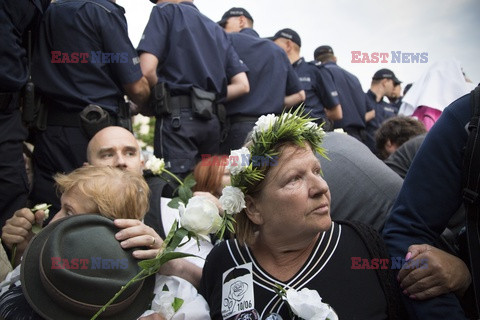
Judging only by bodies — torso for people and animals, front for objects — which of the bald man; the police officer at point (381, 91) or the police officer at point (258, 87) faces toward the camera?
the bald man

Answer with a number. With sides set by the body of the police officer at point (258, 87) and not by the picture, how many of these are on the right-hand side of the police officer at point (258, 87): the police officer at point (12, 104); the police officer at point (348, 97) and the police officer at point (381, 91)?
2

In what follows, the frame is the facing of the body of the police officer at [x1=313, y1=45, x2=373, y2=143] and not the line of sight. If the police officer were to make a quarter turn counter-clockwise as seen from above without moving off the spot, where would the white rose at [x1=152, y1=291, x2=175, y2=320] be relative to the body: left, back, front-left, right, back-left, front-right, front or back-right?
front-left

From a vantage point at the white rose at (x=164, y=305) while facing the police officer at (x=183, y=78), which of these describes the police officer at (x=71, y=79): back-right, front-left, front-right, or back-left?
front-left

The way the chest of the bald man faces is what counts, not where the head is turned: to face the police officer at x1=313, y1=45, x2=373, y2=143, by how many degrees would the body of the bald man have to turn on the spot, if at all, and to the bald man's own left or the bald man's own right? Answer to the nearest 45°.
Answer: approximately 135° to the bald man's own left

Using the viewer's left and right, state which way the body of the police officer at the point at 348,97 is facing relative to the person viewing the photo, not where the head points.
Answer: facing away from the viewer and to the left of the viewer

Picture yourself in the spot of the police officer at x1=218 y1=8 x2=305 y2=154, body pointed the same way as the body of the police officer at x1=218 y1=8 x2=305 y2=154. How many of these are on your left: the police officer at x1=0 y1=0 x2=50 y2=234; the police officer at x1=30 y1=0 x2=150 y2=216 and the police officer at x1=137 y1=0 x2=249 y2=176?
3

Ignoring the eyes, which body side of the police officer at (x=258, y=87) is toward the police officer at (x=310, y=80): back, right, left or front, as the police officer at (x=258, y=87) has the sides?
right

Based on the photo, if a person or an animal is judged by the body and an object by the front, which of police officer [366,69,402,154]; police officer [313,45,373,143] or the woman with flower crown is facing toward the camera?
the woman with flower crown

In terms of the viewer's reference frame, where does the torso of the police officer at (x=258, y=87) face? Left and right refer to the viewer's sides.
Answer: facing away from the viewer and to the left of the viewer

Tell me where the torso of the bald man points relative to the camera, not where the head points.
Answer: toward the camera

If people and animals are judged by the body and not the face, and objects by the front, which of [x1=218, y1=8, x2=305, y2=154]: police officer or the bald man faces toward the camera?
the bald man

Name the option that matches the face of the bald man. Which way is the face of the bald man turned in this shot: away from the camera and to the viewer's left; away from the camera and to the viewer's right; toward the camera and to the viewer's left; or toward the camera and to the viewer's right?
toward the camera and to the viewer's right

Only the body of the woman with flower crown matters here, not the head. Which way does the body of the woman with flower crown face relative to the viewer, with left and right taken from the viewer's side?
facing the viewer

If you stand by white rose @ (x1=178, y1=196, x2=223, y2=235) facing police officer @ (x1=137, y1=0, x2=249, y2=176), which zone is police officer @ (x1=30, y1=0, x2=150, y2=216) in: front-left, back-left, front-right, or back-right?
front-left

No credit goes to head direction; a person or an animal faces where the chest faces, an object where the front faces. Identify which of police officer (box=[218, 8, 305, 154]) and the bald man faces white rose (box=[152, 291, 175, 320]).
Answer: the bald man
